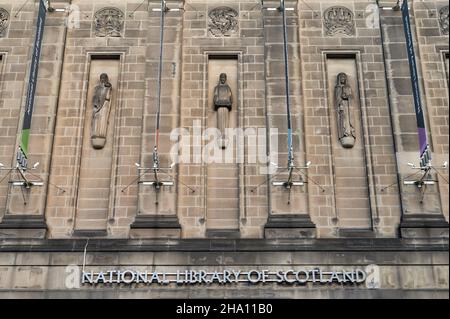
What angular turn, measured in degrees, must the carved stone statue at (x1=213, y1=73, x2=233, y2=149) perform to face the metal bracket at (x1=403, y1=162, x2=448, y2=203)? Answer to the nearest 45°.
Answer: approximately 90° to its left

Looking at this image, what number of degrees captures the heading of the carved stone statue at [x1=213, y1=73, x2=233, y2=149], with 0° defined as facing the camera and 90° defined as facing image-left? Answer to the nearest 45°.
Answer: approximately 0°

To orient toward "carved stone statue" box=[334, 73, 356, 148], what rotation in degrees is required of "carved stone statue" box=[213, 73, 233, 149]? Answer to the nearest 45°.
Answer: approximately 90° to its left

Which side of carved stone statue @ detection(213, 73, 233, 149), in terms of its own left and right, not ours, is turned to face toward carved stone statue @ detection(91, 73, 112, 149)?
right

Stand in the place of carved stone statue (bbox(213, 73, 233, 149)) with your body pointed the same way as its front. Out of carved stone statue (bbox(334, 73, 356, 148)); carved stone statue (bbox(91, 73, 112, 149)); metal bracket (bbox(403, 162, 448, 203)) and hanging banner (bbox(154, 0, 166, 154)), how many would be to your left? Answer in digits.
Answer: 2

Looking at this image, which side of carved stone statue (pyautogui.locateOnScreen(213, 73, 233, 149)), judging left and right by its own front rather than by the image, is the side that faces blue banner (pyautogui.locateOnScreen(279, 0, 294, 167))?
left
